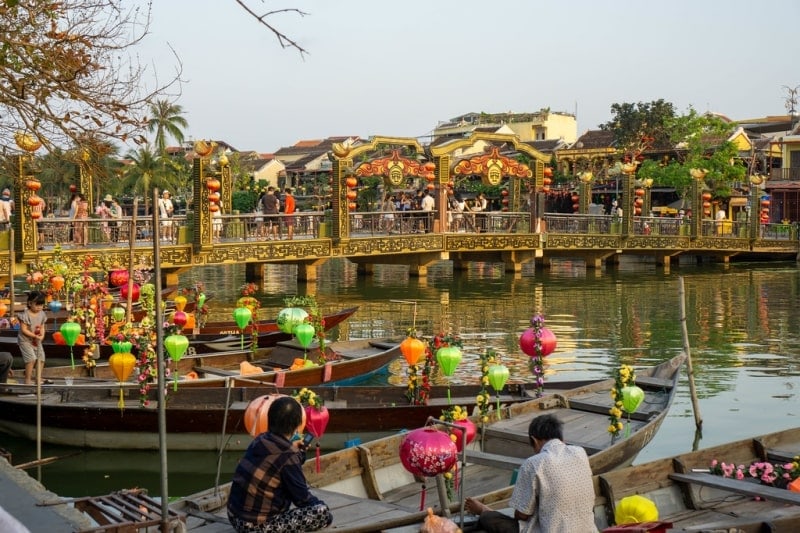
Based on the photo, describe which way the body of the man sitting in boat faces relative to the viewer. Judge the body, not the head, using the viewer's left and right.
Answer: facing away from the viewer and to the left of the viewer

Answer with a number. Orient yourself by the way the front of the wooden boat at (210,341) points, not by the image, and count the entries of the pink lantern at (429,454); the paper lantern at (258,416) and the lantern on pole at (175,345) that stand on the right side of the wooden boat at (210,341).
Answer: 3

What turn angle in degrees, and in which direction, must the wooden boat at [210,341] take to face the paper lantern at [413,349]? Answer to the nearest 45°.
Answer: approximately 45° to its right

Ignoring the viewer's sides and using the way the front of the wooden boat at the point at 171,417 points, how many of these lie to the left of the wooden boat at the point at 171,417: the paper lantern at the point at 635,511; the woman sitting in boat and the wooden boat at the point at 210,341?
1

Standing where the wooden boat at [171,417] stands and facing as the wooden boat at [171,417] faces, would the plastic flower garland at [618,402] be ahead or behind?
ahead

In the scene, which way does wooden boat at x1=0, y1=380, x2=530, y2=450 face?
to the viewer's right

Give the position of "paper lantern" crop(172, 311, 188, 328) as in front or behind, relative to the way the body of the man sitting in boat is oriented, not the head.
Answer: in front

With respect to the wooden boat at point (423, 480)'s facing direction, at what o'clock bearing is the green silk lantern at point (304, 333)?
The green silk lantern is roughly at 10 o'clock from the wooden boat.

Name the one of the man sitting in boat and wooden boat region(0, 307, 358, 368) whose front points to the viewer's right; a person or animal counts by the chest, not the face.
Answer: the wooden boat

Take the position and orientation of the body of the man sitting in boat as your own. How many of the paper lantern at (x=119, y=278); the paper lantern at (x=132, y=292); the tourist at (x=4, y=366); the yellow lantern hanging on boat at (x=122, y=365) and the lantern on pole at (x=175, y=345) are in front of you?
5

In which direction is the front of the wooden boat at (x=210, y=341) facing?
to the viewer's right

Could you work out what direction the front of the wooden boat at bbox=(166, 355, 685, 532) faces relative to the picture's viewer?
facing away from the viewer and to the right of the viewer

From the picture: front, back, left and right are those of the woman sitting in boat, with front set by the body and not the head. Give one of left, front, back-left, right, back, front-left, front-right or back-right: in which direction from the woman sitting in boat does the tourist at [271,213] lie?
front-left

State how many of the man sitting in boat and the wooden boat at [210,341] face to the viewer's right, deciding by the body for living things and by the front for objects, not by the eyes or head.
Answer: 1

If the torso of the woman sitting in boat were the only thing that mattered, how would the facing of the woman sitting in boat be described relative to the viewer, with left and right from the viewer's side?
facing away from the viewer and to the right of the viewer

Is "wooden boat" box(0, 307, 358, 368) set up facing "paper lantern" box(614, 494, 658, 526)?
no
